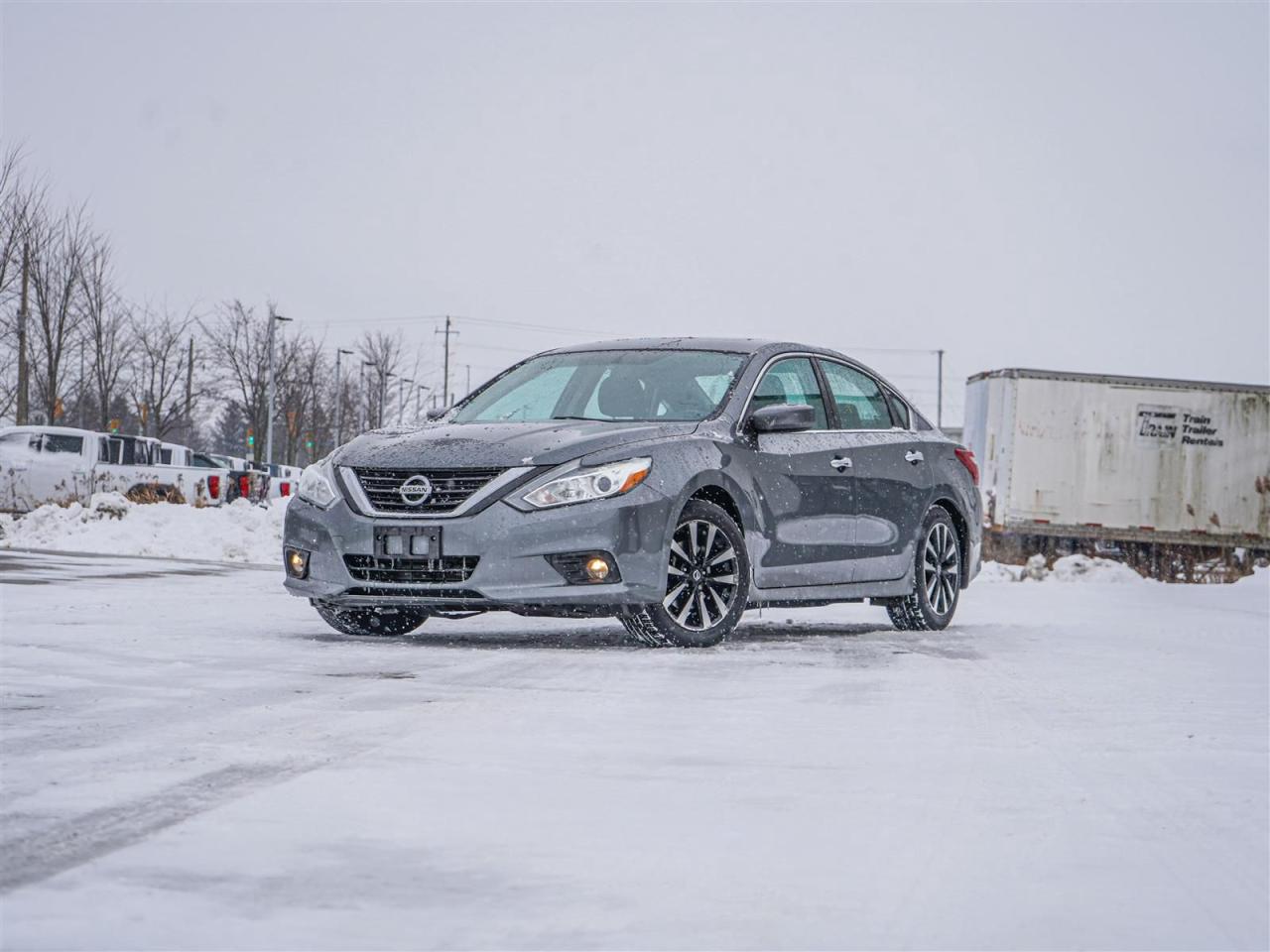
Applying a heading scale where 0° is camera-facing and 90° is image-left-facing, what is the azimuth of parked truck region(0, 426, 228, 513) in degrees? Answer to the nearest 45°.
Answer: approximately 90°

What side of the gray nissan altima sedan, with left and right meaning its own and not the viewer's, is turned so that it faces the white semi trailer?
back

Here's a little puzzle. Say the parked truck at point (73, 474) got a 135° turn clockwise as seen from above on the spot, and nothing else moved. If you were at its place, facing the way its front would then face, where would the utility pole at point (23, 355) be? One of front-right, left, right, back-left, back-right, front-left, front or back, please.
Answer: front-left

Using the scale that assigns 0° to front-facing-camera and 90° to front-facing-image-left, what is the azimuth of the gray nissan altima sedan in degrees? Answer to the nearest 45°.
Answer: approximately 45°

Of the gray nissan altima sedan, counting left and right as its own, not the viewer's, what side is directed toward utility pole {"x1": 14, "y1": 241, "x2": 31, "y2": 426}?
right
